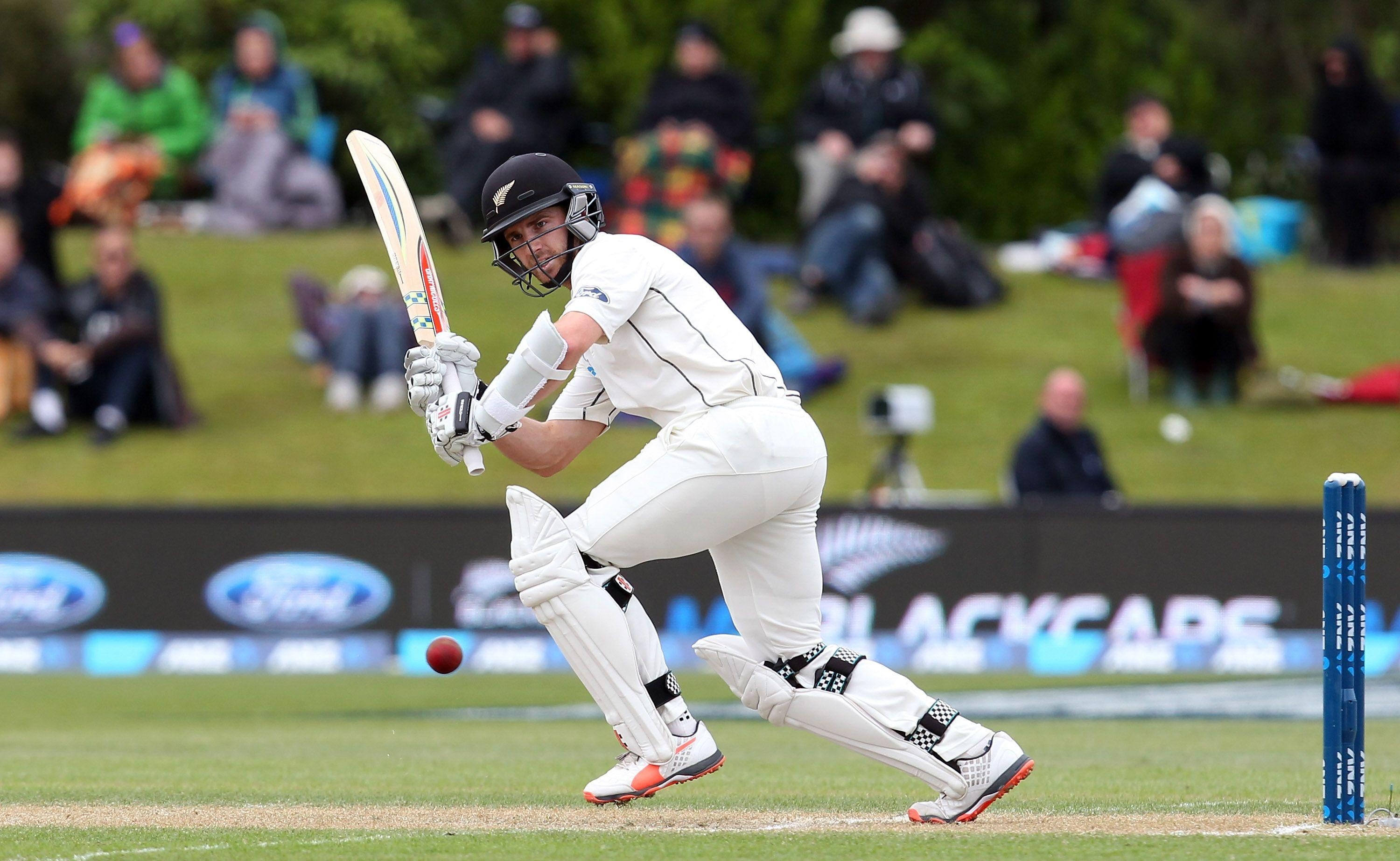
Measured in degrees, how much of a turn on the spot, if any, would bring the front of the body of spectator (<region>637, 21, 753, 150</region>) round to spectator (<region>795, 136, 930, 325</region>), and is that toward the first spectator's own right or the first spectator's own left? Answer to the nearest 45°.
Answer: approximately 90° to the first spectator's own left

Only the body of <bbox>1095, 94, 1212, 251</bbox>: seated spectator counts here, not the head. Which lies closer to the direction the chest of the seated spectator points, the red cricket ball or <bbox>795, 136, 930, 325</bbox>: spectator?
the red cricket ball

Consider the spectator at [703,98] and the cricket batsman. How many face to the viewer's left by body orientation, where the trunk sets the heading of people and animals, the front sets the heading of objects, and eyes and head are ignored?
1

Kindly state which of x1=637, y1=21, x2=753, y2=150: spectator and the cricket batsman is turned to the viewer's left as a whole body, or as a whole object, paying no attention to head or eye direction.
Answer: the cricket batsman

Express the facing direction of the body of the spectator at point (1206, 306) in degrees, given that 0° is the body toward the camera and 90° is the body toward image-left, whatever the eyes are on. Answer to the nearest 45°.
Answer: approximately 0°

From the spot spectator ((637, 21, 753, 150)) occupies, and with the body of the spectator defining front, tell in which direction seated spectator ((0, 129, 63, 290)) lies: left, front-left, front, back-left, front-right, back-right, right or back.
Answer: right

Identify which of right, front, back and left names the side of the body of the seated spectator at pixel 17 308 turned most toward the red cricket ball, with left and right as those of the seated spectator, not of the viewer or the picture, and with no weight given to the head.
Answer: front

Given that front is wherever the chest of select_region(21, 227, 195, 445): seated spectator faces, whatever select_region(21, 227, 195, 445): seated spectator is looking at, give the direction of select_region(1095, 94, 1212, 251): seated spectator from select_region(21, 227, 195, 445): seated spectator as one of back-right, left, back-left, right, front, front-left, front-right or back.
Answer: back-left

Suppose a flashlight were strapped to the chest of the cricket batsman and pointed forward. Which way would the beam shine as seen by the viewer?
to the viewer's left

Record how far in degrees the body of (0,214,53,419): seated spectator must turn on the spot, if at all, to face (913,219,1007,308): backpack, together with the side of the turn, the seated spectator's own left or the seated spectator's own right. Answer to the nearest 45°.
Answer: approximately 90° to the seated spectator's own left

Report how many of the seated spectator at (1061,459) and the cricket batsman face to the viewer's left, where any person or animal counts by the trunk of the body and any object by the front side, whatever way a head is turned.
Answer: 1
